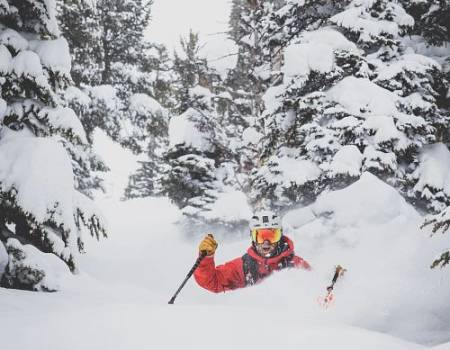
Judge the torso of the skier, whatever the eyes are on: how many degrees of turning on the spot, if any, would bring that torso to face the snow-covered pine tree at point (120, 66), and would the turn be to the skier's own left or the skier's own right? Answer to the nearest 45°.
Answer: approximately 135° to the skier's own right

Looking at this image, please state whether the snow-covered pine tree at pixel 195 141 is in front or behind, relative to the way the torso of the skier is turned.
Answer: behind

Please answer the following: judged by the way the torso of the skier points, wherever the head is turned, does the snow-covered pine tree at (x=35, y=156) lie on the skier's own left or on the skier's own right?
on the skier's own right

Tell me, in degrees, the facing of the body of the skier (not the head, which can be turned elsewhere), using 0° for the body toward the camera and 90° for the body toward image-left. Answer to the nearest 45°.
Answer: approximately 0°

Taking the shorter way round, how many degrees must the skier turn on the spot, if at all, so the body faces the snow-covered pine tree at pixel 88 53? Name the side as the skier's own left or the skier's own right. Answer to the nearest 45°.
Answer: approximately 135° to the skier's own right
